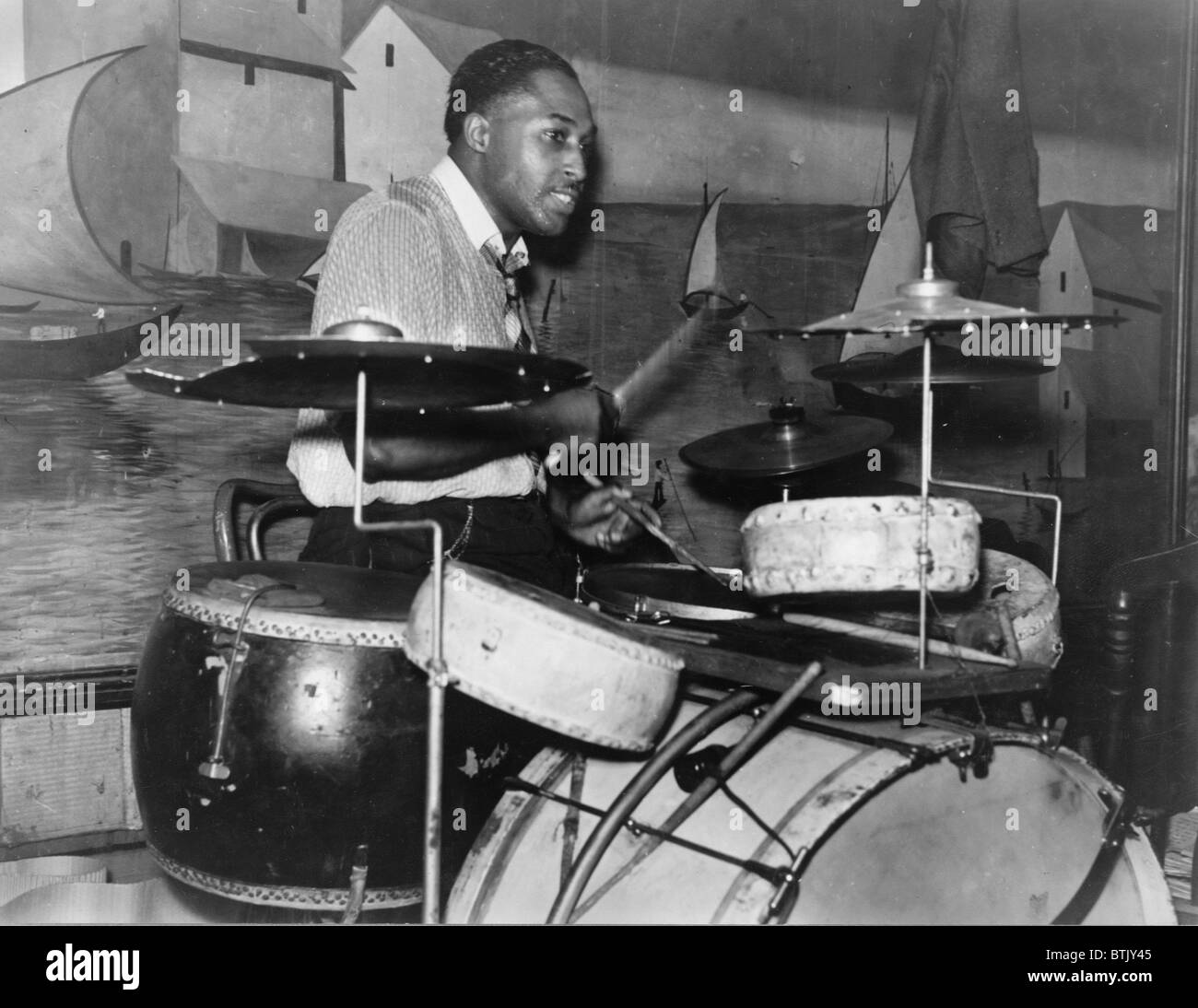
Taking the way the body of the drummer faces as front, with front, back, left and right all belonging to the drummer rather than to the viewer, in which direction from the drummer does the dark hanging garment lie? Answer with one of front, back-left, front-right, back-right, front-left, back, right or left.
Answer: left

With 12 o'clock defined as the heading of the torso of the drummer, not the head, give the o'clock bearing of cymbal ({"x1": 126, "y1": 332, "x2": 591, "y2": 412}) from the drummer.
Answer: The cymbal is roughly at 2 o'clock from the drummer.

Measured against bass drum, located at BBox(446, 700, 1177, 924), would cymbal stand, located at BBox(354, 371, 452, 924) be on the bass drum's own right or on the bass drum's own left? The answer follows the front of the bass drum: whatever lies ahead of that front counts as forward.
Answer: on the bass drum's own right

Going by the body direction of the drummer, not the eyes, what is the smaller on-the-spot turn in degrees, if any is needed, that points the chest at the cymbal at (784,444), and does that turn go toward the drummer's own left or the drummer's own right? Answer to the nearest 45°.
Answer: approximately 45° to the drummer's own left

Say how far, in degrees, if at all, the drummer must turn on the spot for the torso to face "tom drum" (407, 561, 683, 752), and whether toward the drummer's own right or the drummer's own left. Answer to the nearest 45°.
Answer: approximately 45° to the drummer's own right

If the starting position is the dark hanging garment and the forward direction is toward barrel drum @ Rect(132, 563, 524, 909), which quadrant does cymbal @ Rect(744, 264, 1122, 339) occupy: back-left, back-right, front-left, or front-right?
front-left

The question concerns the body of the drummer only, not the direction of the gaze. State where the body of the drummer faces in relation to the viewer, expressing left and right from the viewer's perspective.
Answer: facing the viewer and to the right of the viewer

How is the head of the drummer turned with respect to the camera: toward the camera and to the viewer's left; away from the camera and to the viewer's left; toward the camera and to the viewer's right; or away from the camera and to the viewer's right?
toward the camera and to the viewer's right

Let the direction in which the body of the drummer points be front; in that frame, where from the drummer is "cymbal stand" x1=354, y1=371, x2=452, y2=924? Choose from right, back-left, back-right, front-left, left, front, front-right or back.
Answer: front-right

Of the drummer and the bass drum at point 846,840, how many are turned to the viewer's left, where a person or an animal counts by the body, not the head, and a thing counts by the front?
0

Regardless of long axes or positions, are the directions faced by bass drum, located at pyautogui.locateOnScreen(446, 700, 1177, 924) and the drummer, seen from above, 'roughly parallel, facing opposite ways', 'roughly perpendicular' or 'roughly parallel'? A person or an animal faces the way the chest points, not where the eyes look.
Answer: roughly parallel
